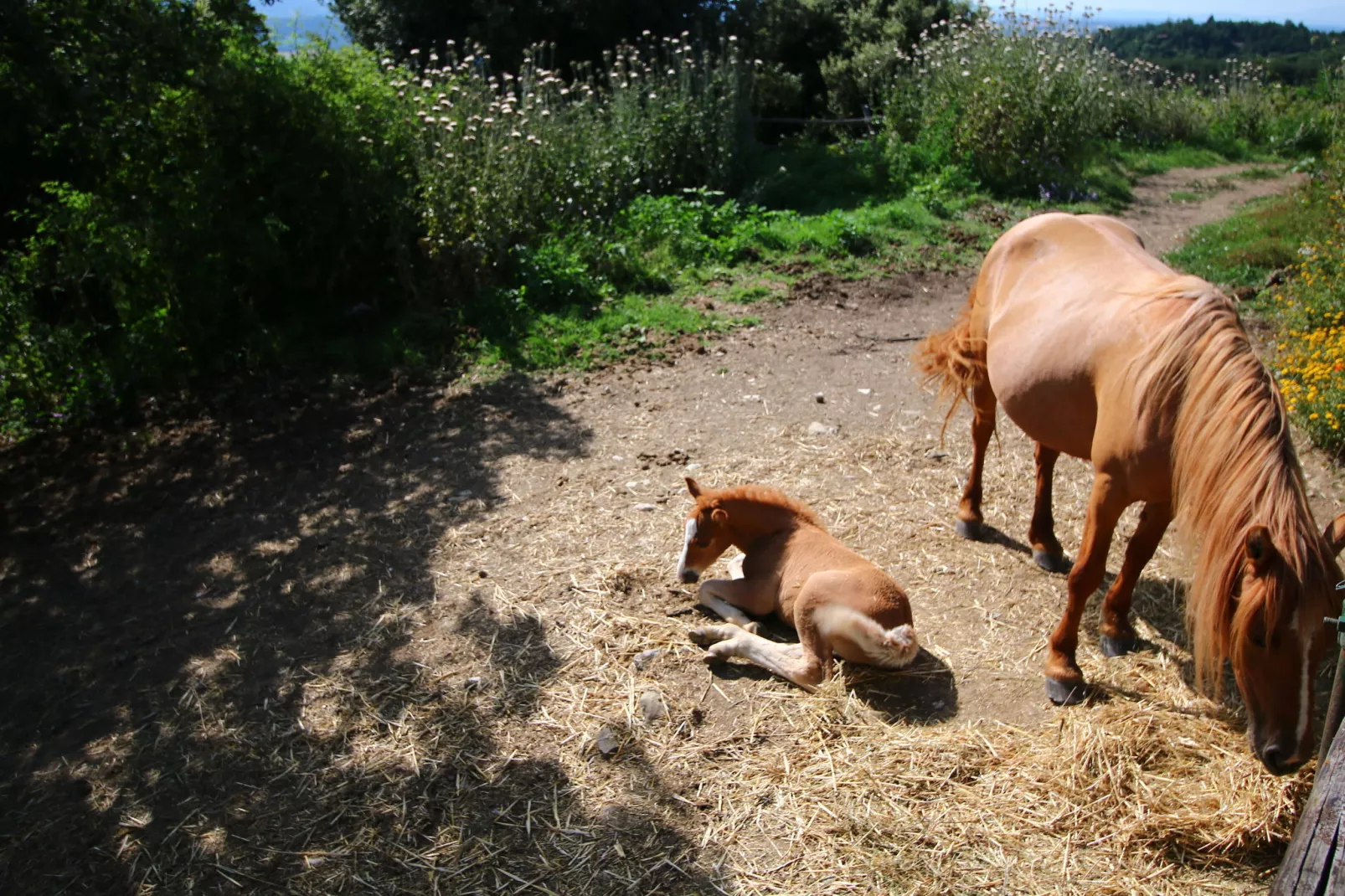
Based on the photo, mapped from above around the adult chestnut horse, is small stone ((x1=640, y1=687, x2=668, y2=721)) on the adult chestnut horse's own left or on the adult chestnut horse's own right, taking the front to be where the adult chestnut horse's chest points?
on the adult chestnut horse's own right

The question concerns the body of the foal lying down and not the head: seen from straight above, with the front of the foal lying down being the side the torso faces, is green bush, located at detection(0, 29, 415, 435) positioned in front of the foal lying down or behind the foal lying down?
in front

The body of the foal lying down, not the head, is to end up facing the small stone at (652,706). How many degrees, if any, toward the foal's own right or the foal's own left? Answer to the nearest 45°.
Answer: approximately 90° to the foal's own left

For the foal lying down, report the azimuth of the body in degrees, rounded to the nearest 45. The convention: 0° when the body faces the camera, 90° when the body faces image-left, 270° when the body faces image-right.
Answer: approximately 135°

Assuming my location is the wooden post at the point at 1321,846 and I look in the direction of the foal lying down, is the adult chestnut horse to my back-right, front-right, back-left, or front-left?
front-right

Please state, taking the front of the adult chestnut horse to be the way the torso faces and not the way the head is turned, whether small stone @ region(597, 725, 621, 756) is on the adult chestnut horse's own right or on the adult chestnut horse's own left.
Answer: on the adult chestnut horse's own right

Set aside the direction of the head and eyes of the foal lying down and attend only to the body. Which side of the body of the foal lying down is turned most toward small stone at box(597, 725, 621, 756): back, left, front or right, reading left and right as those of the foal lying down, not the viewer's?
left

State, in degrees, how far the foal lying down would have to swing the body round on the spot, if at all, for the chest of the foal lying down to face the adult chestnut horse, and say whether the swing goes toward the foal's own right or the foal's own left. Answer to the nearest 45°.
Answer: approximately 135° to the foal's own right

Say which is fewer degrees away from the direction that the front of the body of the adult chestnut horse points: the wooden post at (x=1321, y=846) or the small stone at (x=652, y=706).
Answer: the wooden post

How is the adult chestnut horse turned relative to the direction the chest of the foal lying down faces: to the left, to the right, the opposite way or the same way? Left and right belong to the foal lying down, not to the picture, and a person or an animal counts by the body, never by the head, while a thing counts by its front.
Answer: the opposite way

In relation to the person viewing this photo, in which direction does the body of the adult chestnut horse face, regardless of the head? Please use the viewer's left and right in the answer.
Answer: facing the viewer and to the right of the viewer

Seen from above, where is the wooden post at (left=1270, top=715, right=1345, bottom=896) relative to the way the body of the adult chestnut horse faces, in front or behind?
in front
